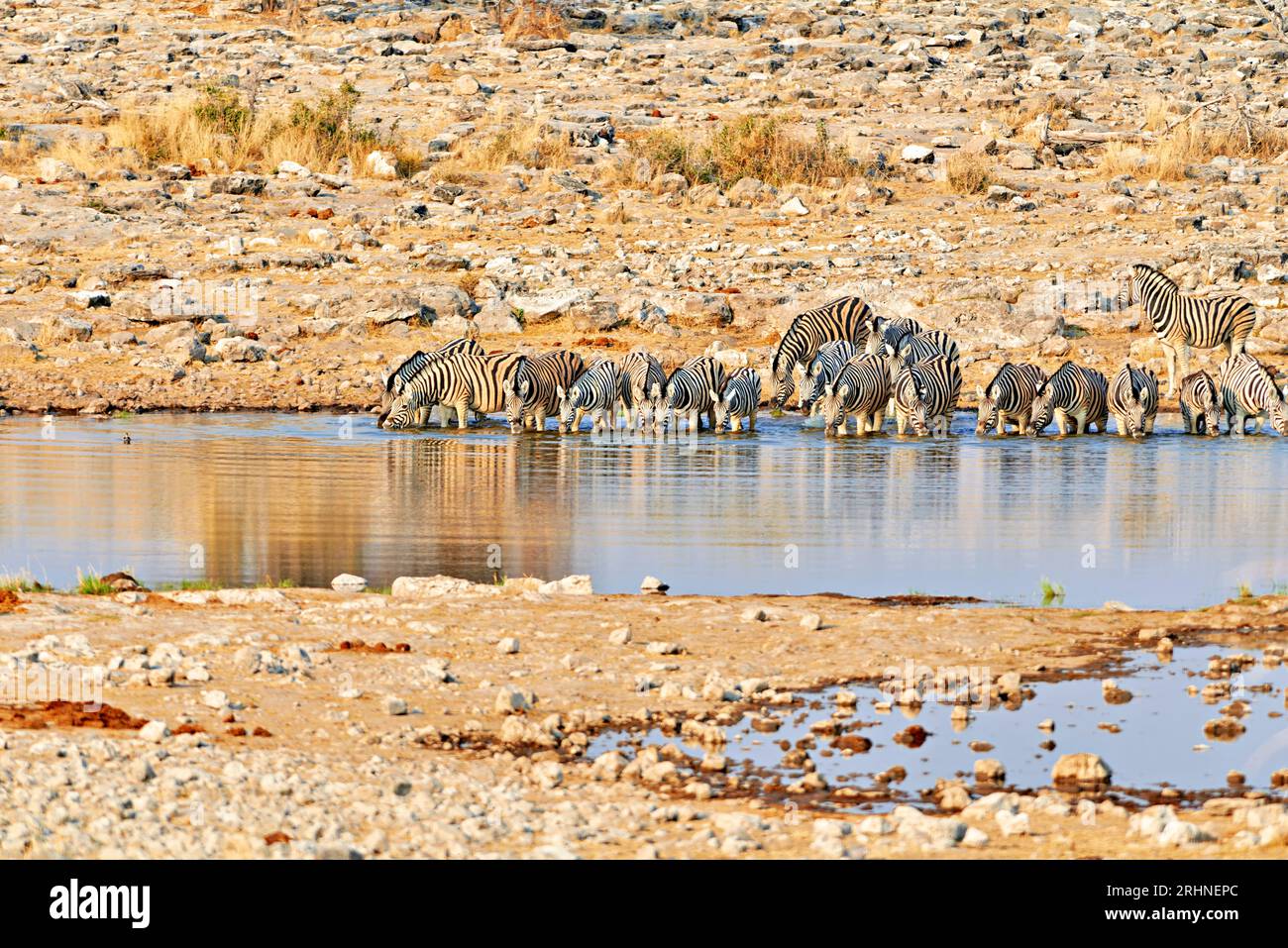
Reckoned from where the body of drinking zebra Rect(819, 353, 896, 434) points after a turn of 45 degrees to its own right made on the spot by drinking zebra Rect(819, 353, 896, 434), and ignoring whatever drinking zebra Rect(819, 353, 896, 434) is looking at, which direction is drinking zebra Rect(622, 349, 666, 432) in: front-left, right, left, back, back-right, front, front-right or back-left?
front

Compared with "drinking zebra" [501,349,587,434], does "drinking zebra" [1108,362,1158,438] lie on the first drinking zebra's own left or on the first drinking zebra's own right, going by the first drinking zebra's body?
on the first drinking zebra's own left

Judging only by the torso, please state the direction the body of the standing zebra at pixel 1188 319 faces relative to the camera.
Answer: to the viewer's left

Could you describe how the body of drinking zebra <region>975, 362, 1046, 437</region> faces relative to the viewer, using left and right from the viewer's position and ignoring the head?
facing the viewer and to the left of the viewer

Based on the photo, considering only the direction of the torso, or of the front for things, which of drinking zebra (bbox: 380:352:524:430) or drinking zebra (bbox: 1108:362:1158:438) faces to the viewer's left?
drinking zebra (bbox: 380:352:524:430)

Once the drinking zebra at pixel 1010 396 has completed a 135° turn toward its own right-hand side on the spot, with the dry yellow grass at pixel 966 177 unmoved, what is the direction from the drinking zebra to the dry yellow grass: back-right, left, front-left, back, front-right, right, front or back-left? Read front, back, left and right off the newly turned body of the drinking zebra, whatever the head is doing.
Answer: front

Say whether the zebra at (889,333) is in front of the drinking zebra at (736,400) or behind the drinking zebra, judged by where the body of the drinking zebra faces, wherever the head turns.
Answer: behind

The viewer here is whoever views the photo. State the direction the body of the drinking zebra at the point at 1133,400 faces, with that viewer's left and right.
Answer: facing the viewer

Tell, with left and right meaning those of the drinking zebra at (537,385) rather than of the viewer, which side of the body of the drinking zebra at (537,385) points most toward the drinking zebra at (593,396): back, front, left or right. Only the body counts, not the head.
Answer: left

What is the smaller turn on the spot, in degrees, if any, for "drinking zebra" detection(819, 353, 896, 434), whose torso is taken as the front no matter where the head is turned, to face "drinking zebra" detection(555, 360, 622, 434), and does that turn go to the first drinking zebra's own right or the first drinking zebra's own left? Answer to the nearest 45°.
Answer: approximately 45° to the first drinking zebra's own right

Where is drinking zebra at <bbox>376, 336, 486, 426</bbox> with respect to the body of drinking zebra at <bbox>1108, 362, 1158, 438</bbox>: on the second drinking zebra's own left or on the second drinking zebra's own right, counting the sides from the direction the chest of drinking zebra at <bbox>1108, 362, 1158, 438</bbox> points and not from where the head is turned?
on the second drinking zebra's own right

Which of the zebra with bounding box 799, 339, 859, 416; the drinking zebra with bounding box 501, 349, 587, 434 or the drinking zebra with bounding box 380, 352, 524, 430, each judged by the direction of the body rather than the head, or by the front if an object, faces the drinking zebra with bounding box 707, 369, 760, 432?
the zebra

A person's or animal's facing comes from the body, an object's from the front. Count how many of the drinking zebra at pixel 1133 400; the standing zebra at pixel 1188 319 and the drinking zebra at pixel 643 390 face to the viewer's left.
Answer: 1

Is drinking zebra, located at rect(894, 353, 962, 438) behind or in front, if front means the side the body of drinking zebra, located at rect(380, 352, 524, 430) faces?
behind

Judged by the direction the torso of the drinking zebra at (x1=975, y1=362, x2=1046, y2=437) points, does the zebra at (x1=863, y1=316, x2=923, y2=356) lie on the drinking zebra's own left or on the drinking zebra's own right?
on the drinking zebra's own right

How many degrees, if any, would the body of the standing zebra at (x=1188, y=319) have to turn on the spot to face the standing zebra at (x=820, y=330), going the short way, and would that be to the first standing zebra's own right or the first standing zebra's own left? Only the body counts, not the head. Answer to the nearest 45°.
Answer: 0° — it already faces it

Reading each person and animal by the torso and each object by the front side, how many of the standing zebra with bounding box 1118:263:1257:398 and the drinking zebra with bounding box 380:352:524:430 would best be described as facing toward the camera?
0
